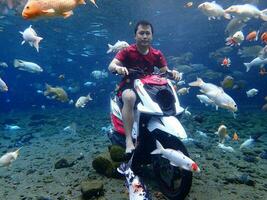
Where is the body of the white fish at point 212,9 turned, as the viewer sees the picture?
to the viewer's left

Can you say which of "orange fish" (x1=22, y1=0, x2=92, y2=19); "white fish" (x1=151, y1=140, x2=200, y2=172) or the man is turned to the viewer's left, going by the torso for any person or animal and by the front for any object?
the orange fish

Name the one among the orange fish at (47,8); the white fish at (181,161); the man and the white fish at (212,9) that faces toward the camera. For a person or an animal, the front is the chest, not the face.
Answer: the man

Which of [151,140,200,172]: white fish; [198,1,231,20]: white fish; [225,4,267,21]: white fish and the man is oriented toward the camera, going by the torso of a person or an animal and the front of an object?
the man

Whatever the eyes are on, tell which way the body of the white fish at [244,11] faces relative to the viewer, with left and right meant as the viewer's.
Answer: facing to the left of the viewer

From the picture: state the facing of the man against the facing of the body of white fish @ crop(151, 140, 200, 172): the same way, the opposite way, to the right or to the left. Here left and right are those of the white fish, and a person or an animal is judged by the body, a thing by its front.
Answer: to the right

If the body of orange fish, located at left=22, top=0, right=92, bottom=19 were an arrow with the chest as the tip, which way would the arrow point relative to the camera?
to the viewer's left

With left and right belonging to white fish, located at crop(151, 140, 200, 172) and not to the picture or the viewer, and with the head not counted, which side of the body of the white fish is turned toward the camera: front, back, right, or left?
right
